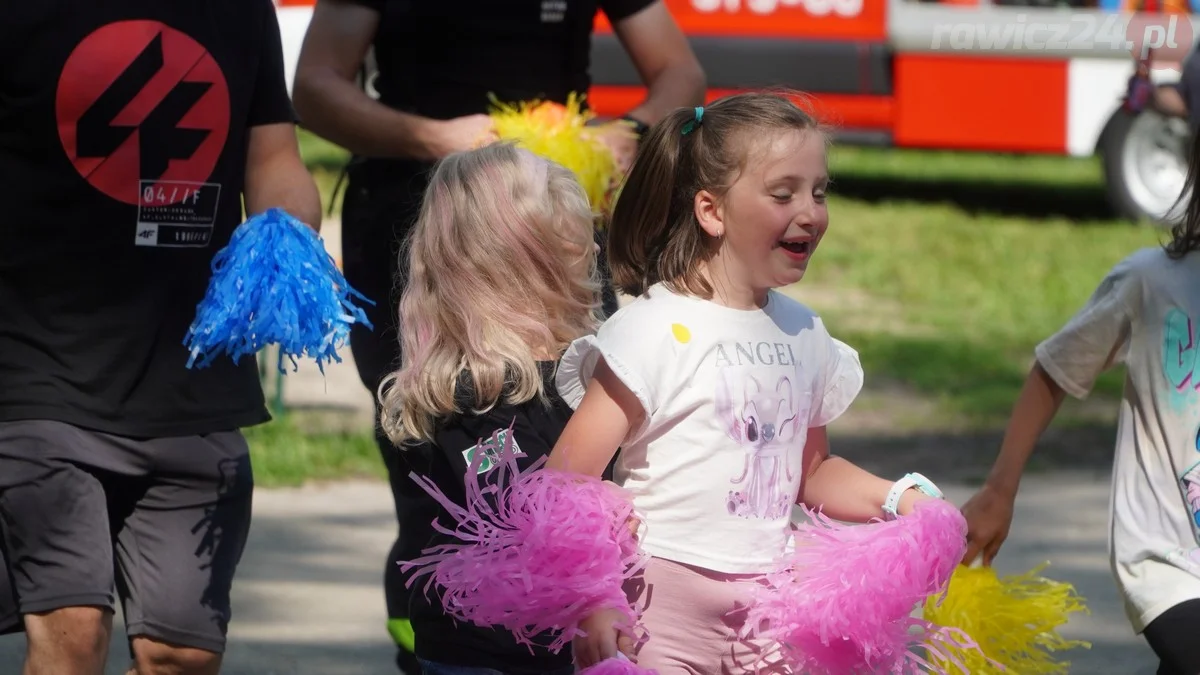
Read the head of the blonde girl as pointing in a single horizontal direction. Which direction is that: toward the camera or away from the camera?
away from the camera

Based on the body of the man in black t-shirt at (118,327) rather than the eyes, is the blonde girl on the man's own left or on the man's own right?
on the man's own left

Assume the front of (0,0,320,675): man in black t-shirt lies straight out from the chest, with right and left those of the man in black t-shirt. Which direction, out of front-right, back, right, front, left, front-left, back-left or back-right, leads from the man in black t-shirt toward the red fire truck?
back-left

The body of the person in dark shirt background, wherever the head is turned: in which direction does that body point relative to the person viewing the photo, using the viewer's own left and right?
facing the viewer

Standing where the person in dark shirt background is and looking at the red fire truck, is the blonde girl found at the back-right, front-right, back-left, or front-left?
back-right

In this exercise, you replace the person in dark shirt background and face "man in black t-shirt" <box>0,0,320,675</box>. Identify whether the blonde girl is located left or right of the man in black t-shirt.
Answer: left

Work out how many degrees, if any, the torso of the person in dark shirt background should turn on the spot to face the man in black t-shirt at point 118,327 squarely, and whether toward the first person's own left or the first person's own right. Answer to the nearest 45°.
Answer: approximately 45° to the first person's own right

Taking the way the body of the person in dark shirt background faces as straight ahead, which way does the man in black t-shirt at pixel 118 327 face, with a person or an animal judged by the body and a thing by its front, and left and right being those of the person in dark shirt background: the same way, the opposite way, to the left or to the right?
the same way

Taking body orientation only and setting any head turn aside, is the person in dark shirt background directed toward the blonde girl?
yes

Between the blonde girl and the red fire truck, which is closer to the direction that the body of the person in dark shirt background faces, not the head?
the blonde girl

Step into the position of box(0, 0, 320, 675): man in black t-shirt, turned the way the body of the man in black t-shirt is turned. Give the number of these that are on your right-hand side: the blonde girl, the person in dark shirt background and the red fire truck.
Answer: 0

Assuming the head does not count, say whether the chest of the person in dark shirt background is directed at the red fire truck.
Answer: no

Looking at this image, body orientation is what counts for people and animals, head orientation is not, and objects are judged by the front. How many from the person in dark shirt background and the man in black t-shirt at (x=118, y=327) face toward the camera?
2

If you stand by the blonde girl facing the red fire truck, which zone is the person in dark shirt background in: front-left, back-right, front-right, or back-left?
front-left

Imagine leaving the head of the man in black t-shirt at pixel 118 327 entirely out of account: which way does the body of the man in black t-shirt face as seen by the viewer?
toward the camera
